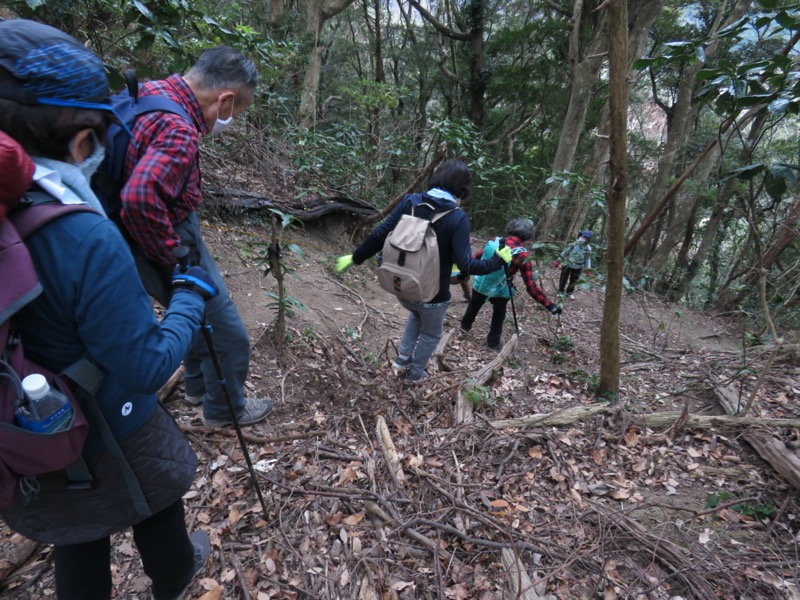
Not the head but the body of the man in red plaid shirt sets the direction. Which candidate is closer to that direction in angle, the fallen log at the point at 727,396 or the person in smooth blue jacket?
the fallen log

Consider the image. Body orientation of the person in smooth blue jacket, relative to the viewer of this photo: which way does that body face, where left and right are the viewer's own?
facing away from the viewer and to the right of the viewer

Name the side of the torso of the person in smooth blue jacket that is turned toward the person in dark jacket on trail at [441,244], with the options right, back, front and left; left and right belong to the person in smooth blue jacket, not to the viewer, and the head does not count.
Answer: front

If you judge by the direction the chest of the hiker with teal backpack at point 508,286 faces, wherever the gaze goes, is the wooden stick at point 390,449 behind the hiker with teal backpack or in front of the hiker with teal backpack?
behind

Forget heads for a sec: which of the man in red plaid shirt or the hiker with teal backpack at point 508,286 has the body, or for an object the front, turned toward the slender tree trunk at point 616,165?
the man in red plaid shirt

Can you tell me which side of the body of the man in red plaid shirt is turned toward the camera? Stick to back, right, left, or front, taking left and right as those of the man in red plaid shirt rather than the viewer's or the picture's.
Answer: right

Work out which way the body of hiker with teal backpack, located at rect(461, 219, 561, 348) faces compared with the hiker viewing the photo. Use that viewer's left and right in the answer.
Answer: facing away from the viewer and to the right of the viewer

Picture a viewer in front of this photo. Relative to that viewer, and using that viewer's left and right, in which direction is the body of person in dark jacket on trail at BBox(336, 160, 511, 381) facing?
facing away from the viewer and to the right of the viewer

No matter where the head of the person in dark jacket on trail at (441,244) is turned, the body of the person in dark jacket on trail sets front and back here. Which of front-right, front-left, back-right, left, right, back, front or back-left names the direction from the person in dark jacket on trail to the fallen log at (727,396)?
front-right

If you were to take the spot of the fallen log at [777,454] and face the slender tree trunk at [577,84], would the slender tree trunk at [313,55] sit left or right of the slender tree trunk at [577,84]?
left

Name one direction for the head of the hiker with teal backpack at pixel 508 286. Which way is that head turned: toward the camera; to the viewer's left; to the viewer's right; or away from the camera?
away from the camera
